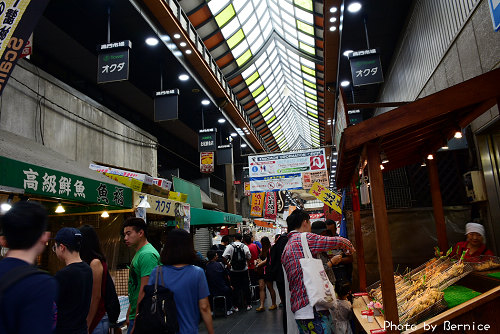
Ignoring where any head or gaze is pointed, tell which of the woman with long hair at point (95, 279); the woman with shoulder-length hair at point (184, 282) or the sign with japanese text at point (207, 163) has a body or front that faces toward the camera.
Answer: the sign with japanese text

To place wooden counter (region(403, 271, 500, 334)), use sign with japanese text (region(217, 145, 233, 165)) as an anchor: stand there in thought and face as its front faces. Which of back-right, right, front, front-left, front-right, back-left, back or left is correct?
front

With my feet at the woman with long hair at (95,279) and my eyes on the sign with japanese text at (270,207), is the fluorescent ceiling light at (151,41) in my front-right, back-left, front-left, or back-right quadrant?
front-left

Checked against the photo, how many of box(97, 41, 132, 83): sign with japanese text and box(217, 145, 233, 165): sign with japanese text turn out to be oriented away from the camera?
0

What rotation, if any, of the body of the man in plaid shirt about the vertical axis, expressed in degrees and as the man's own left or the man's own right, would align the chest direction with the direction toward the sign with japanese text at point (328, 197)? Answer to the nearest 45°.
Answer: approximately 45° to the man's own left

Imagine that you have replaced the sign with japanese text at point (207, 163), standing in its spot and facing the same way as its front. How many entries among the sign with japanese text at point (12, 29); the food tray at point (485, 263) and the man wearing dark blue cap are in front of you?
3

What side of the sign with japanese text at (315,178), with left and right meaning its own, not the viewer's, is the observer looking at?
front

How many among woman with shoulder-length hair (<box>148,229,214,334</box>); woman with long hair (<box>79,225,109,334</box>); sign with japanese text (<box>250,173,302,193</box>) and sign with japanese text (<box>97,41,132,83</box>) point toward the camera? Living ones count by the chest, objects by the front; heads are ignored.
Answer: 2

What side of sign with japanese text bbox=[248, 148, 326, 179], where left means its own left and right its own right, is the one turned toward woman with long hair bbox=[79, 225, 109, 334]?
front

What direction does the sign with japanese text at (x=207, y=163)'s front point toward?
toward the camera

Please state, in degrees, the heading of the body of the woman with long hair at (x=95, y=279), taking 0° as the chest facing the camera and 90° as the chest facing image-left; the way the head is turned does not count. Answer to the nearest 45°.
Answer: approximately 135°

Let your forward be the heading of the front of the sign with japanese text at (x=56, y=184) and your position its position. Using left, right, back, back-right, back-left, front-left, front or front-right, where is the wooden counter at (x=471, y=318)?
front

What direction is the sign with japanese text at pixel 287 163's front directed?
toward the camera

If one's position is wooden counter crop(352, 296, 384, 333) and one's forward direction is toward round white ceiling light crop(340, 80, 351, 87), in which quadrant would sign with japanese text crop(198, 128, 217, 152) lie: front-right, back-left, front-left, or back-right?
front-left

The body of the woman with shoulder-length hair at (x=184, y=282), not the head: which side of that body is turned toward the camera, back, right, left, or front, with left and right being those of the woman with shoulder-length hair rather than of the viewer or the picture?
back

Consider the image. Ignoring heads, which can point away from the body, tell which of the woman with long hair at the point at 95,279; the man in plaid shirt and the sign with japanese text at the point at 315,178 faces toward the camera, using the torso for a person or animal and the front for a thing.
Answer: the sign with japanese text

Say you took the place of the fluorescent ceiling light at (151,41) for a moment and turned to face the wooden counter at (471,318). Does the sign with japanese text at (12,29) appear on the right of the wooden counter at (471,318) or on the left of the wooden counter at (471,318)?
right
